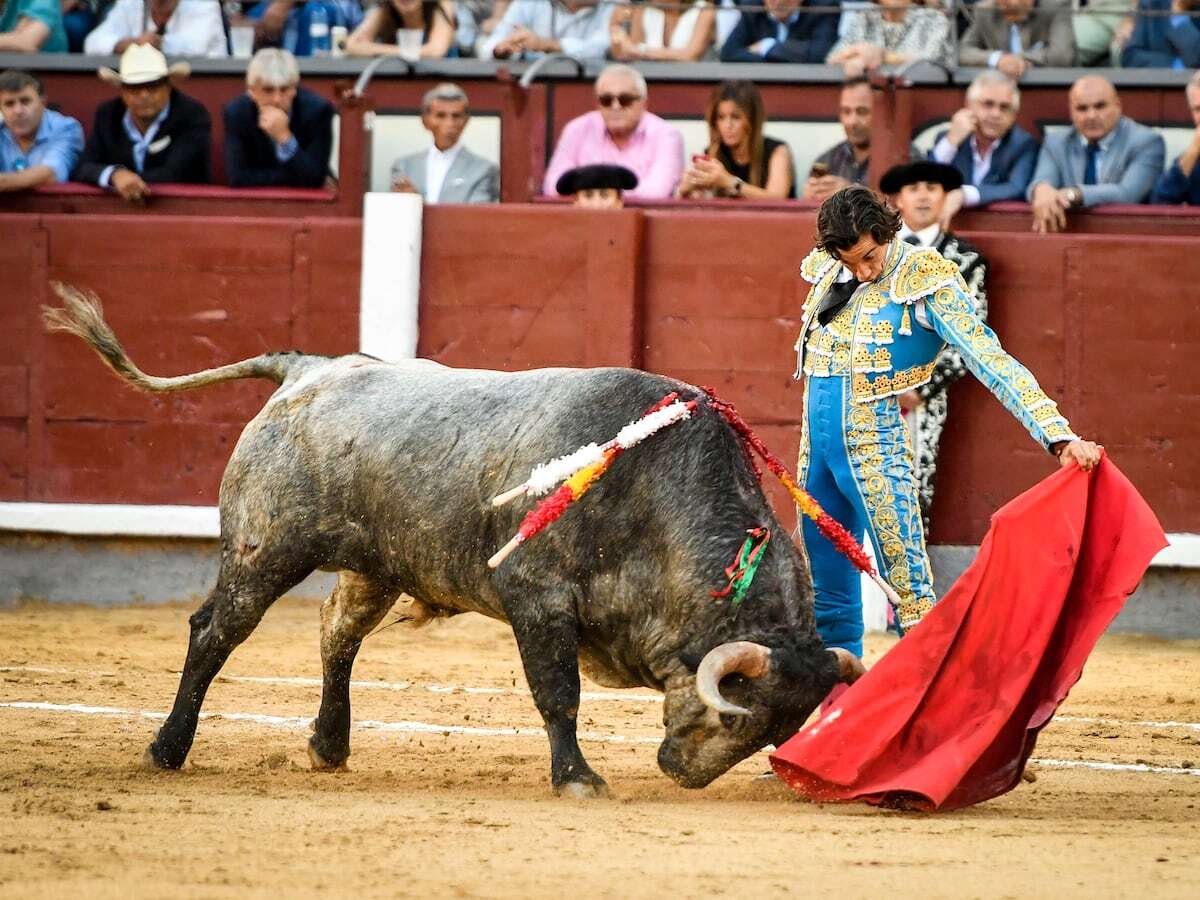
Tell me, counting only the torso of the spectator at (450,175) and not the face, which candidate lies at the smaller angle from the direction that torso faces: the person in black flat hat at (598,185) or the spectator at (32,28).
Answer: the person in black flat hat

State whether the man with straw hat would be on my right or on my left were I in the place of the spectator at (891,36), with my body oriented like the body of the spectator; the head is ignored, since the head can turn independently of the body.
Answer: on my right

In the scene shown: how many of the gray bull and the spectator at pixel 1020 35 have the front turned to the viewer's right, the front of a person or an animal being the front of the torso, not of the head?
1

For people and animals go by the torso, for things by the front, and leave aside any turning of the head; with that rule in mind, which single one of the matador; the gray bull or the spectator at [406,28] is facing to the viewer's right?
the gray bull

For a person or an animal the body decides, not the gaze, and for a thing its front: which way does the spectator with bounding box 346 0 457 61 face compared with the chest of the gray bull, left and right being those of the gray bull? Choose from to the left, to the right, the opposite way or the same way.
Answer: to the right

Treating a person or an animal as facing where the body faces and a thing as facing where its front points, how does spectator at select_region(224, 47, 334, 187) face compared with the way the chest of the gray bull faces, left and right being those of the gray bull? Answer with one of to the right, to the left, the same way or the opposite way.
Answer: to the right

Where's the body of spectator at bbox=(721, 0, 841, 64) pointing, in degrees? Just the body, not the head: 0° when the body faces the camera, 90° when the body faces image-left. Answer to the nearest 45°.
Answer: approximately 0°

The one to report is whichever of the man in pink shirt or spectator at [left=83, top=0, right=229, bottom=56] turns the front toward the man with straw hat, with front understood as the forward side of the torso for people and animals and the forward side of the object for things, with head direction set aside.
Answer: the spectator
